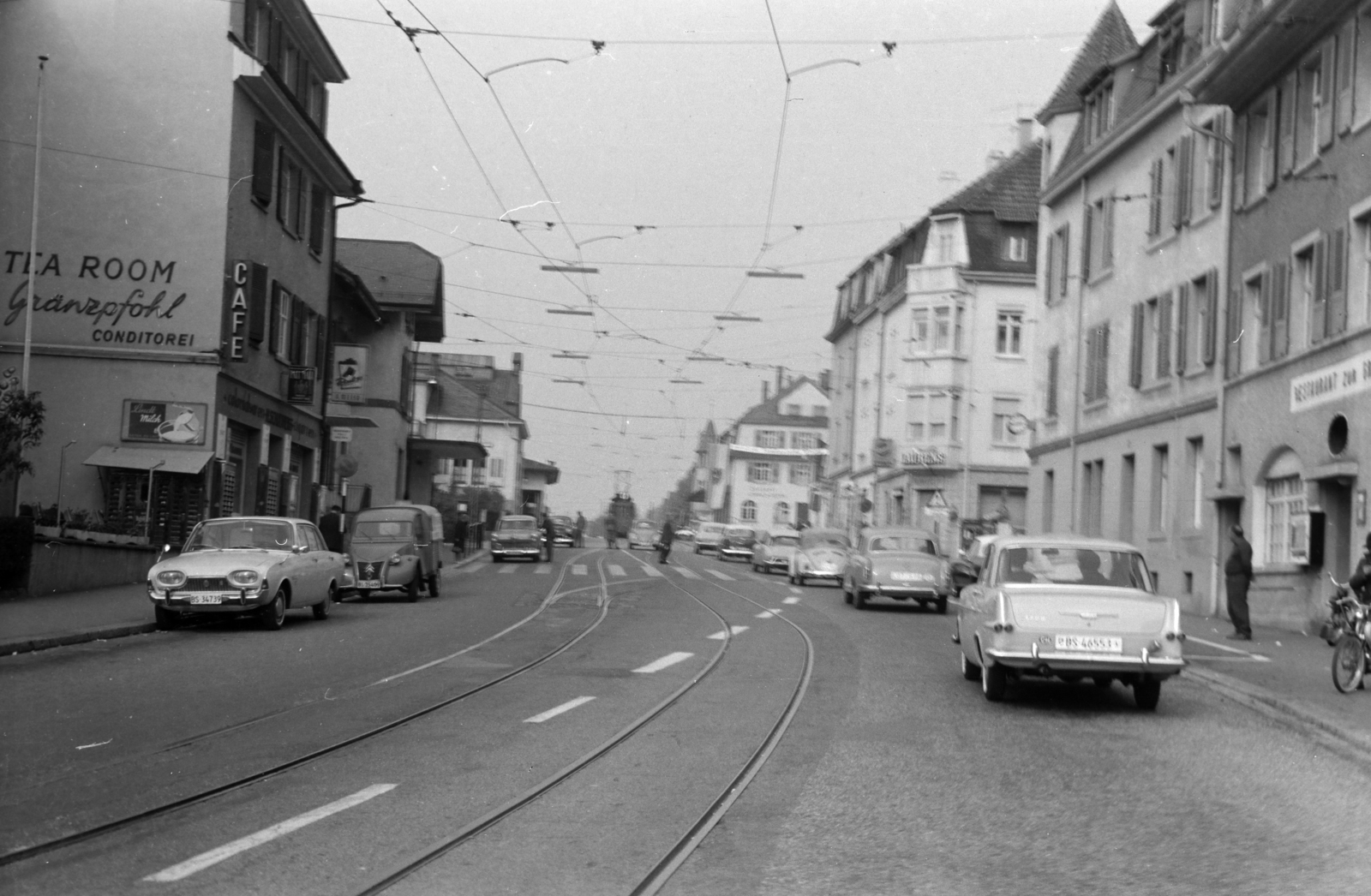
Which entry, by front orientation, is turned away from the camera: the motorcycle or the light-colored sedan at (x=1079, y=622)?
the light-colored sedan

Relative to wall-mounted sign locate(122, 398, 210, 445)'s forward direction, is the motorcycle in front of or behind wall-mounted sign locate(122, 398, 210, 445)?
in front

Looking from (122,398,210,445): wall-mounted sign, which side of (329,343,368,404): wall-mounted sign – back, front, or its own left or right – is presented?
front

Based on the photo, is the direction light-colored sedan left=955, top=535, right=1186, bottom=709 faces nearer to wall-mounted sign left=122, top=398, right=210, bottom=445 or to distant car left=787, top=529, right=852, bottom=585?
the distant car

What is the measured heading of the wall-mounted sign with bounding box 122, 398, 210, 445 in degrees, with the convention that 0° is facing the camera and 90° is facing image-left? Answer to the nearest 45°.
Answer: approximately 0°

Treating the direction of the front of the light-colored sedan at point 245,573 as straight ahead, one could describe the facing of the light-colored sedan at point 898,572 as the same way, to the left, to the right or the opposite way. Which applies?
the opposite way

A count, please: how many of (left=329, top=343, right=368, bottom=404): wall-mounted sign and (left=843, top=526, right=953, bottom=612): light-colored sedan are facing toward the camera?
1

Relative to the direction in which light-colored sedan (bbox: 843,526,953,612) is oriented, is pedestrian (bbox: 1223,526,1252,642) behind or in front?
behind

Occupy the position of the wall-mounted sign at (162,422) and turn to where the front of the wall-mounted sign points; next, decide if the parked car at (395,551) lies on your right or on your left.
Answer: on your left

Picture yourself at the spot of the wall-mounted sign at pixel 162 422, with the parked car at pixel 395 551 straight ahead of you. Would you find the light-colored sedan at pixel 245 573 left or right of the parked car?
right

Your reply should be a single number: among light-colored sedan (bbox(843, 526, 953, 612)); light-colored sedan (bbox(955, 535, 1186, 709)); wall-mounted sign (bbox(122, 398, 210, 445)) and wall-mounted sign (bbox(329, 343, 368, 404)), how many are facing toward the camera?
2

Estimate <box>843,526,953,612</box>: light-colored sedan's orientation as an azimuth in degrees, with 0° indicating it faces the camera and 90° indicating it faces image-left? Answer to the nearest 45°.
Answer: approximately 180°

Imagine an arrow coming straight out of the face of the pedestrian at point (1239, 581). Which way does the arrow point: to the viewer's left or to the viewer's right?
to the viewer's left

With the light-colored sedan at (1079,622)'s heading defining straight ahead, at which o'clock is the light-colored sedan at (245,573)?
the light-colored sedan at (245,573) is roughly at 10 o'clock from the light-colored sedan at (1079,622).

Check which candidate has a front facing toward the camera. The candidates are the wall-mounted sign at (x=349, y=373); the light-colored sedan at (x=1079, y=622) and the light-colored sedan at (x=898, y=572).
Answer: the wall-mounted sign

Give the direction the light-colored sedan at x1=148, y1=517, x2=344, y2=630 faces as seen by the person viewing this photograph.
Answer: facing the viewer and to the left of the viewer

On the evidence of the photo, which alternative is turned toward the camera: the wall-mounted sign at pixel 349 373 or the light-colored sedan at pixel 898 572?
the wall-mounted sign

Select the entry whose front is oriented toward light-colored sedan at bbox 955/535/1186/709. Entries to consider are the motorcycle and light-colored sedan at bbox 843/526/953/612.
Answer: the motorcycle

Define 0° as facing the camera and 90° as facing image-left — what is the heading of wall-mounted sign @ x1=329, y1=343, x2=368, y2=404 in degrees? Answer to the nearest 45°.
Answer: approximately 0°
